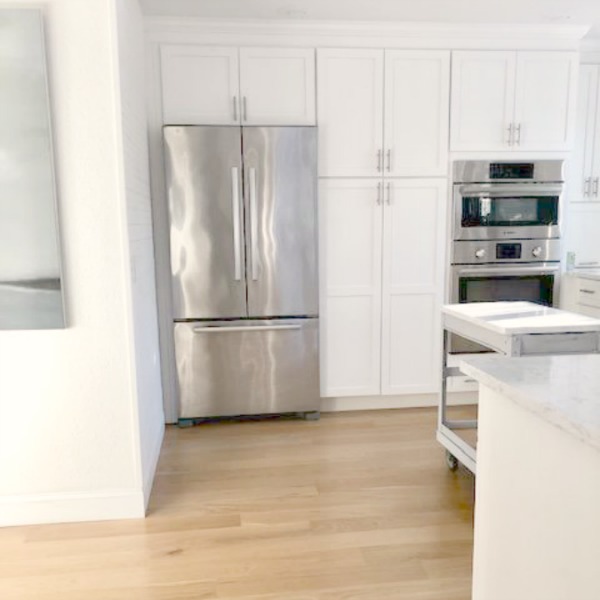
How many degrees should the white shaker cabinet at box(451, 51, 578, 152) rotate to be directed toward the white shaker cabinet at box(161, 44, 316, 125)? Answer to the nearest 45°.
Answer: approximately 45° to its right

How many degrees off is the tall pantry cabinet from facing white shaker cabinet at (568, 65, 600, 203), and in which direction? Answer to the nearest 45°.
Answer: approximately 90° to its left

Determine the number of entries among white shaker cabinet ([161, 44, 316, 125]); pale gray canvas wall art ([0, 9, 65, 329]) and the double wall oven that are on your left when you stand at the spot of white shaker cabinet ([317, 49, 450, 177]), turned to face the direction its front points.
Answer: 1

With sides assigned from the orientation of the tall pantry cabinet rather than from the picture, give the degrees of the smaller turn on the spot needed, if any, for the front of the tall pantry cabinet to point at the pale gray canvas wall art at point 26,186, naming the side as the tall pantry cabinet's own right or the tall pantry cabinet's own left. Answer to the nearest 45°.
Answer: approximately 45° to the tall pantry cabinet's own right

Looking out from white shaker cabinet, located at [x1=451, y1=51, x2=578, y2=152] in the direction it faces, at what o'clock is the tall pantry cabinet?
The tall pantry cabinet is roughly at 2 o'clock from the white shaker cabinet.

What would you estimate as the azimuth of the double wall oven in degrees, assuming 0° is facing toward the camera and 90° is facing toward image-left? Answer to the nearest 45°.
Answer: approximately 0°

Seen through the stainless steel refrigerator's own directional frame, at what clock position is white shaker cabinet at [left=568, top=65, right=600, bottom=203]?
The white shaker cabinet is roughly at 9 o'clock from the stainless steel refrigerator.

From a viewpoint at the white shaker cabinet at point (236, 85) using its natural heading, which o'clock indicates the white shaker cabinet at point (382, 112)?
the white shaker cabinet at point (382, 112) is roughly at 9 o'clock from the white shaker cabinet at point (236, 85).

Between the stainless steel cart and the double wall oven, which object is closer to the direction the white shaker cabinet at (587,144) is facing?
the stainless steel cart

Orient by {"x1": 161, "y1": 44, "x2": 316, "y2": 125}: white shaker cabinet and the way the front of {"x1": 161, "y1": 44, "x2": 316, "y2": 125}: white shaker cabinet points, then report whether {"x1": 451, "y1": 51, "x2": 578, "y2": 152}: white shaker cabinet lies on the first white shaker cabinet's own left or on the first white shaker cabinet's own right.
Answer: on the first white shaker cabinet's own left

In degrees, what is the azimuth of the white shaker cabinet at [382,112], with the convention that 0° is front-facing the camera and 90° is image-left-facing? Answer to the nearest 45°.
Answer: approximately 0°

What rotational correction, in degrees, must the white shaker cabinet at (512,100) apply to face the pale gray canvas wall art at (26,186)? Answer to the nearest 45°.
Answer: approximately 45° to its right
